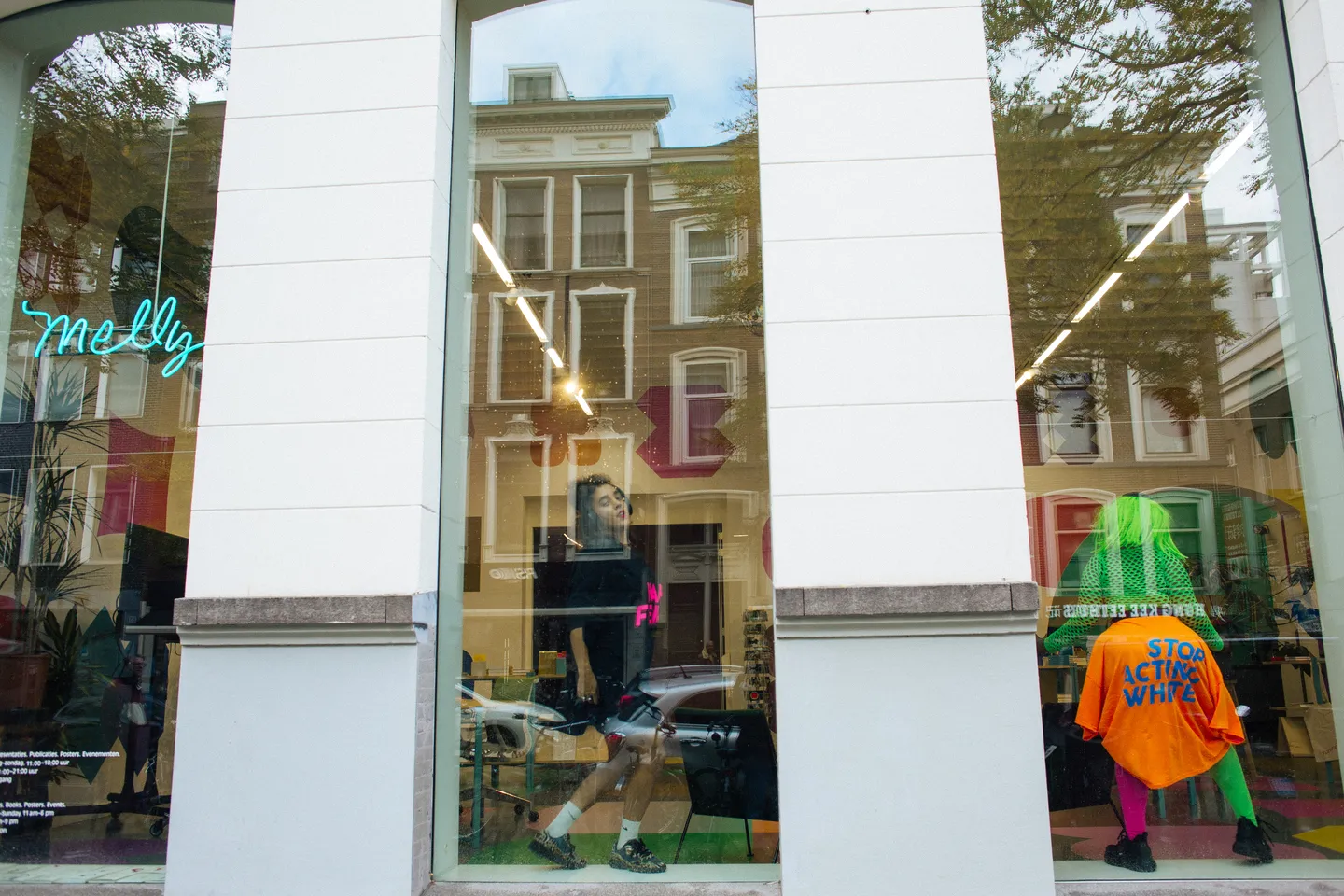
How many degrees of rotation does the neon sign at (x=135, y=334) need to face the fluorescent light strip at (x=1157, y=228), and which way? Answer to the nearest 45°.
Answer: approximately 45° to its left

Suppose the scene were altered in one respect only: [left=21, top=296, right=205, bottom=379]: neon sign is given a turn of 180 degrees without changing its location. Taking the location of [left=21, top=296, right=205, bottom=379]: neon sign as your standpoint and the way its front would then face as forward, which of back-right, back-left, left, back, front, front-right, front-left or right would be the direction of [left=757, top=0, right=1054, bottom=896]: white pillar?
back-right

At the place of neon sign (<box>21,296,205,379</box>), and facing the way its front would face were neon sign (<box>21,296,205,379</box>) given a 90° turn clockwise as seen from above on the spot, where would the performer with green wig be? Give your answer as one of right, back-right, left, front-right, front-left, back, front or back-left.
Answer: back-left

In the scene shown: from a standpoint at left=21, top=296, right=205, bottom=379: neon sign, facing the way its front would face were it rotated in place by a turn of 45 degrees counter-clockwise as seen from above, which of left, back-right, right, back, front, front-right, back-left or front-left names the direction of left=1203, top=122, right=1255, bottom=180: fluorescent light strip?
front

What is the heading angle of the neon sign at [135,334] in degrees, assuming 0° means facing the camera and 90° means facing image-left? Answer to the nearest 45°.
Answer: approximately 0°

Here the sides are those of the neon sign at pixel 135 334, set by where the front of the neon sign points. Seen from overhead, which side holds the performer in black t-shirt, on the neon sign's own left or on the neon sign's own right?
on the neon sign's own left

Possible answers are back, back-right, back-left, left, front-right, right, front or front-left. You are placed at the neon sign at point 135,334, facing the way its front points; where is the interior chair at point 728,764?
front-left

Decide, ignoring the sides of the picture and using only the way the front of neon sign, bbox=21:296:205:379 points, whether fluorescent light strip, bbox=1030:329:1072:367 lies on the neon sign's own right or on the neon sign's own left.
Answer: on the neon sign's own left

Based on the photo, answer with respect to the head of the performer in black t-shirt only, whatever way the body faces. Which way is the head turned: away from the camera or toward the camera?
toward the camera

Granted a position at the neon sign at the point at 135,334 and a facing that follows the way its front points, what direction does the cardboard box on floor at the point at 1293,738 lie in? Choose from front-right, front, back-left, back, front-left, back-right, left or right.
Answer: front-left

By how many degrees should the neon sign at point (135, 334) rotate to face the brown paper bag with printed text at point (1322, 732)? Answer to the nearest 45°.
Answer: approximately 45° to its left

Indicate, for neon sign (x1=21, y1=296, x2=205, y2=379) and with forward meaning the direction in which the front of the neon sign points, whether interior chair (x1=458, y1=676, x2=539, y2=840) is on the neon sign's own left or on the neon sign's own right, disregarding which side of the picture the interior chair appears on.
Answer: on the neon sign's own left
